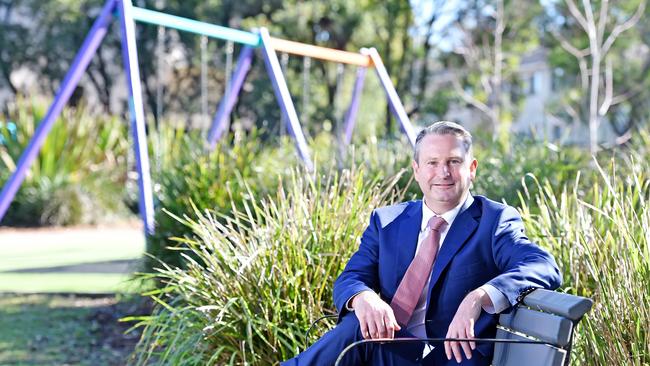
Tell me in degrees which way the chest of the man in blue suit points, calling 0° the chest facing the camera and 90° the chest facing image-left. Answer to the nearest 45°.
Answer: approximately 45°

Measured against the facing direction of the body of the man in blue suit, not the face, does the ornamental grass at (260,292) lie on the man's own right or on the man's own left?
on the man's own right

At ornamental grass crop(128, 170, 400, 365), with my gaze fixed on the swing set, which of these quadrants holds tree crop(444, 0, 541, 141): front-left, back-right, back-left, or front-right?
front-right

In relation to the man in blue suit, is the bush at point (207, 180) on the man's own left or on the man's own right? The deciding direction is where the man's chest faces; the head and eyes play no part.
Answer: on the man's own right

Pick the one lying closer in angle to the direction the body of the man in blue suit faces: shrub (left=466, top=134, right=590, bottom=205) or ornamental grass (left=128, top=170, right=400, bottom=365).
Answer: the ornamental grass
